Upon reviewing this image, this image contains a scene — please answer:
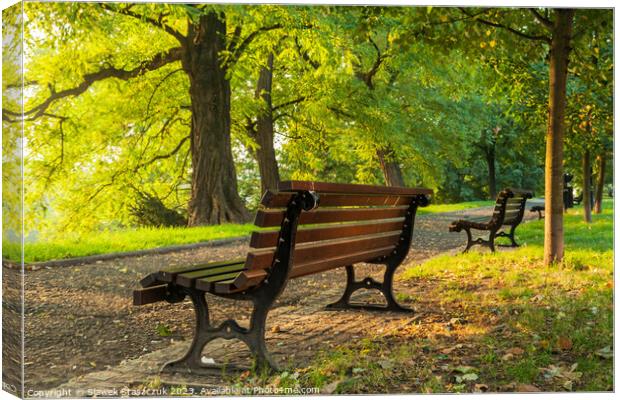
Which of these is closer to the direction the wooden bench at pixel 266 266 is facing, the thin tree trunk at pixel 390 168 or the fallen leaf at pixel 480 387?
the thin tree trunk

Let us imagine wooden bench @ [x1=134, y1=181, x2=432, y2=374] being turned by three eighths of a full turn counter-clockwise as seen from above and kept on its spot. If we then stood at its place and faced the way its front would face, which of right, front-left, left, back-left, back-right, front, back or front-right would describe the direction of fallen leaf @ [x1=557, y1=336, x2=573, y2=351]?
left

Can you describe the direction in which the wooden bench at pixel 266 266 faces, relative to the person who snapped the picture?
facing away from the viewer and to the left of the viewer

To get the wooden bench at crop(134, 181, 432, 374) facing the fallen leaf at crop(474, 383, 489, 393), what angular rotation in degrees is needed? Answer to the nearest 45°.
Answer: approximately 135° to its right

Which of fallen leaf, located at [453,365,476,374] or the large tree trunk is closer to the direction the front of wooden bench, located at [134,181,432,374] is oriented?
the large tree trunk

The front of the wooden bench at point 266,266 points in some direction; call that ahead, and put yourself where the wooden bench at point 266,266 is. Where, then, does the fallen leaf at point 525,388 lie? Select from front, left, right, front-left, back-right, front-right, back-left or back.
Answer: back-right

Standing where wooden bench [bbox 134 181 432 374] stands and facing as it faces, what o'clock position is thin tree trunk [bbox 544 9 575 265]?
The thin tree trunk is roughly at 3 o'clock from the wooden bench.
